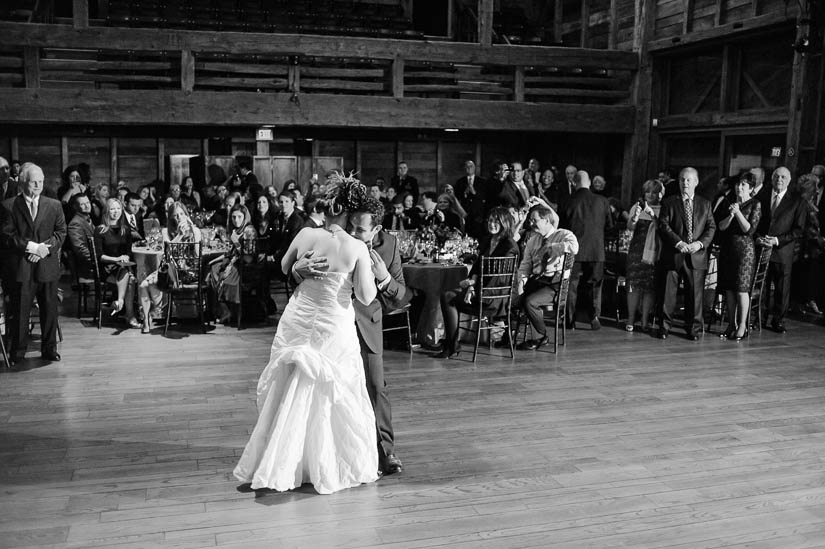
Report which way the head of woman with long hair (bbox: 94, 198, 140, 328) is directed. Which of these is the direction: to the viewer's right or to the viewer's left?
to the viewer's right

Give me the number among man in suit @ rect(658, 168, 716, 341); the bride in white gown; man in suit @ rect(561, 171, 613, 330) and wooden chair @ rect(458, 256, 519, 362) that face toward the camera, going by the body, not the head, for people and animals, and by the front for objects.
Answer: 1

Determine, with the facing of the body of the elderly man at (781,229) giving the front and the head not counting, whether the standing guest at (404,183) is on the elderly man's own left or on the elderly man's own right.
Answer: on the elderly man's own right

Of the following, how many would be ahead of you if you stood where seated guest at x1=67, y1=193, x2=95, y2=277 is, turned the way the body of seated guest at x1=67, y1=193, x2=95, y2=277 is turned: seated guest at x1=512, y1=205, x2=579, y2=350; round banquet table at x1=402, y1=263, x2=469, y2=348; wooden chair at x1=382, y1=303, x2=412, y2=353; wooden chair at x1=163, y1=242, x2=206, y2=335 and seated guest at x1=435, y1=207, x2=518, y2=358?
5

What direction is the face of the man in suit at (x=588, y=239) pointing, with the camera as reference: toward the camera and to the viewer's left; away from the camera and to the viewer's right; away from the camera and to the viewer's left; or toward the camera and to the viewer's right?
away from the camera and to the viewer's left

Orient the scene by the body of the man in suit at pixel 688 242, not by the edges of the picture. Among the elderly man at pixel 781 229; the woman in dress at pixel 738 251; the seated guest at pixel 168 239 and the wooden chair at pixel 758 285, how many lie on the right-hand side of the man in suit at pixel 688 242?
1

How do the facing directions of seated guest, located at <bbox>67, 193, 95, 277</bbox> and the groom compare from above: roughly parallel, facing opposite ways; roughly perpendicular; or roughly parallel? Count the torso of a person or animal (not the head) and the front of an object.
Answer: roughly perpendicular

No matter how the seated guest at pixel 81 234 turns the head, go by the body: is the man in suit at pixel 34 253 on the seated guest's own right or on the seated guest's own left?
on the seated guest's own right

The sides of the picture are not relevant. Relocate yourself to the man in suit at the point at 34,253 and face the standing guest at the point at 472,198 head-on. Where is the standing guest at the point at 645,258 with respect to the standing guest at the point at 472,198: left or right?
right

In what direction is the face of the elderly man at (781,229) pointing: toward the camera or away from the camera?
toward the camera

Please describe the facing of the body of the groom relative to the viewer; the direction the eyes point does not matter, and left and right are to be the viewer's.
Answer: facing the viewer and to the left of the viewer

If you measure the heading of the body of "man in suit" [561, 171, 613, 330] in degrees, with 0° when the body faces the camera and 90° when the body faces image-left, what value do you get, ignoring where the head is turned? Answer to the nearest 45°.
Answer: approximately 180°

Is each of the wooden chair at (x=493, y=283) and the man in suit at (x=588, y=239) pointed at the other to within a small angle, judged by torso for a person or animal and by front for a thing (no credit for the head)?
no

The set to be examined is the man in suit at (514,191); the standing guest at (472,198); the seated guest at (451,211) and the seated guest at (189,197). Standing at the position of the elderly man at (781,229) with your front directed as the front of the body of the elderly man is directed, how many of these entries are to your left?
0

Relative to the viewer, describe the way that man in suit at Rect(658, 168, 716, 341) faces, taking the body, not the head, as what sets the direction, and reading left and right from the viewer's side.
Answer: facing the viewer

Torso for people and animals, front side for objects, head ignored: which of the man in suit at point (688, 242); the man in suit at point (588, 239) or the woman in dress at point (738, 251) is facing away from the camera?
the man in suit at point (588, 239)

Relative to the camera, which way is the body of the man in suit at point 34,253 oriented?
toward the camera

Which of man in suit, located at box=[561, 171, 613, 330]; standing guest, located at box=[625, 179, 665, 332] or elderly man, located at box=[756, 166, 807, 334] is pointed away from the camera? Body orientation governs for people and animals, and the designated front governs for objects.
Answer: the man in suit

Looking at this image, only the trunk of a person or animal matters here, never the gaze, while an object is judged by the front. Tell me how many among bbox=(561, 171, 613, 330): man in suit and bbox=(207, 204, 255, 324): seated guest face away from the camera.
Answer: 1

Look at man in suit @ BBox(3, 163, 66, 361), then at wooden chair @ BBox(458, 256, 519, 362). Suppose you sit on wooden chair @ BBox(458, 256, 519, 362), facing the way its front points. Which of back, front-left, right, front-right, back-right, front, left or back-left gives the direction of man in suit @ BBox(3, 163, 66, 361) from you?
front-left
